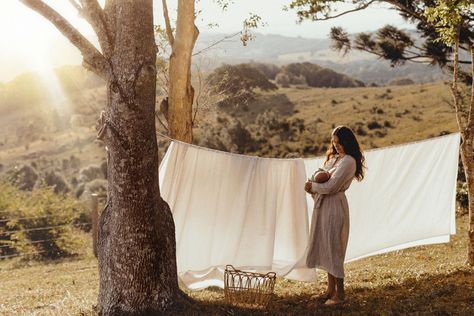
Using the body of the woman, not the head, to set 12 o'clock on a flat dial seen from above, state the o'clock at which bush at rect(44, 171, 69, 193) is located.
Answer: The bush is roughly at 2 o'clock from the woman.

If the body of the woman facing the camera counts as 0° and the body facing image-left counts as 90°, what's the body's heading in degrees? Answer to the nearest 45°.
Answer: approximately 90°

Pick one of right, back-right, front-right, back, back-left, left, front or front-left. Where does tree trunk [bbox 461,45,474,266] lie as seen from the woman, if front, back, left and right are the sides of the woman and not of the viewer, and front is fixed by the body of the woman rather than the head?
back-right

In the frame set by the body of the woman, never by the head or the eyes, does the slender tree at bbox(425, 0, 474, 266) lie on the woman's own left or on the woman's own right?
on the woman's own right

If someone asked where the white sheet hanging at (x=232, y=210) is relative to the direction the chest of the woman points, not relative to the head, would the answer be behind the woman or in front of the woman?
in front

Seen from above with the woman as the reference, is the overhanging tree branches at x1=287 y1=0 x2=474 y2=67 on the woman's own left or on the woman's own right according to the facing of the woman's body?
on the woman's own right

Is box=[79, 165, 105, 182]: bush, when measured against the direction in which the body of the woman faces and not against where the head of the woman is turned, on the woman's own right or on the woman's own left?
on the woman's own right

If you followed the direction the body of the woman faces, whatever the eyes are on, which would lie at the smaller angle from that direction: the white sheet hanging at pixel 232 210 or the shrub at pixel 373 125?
the white sheet hanging

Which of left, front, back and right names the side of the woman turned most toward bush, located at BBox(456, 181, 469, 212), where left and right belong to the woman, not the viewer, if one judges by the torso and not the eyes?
right

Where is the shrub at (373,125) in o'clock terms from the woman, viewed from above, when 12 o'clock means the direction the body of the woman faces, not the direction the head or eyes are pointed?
The shrub is roughly at 3 o'clock from the woman.

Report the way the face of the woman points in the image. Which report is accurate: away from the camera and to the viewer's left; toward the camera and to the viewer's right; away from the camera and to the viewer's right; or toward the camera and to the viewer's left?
toward the camera and to the viewer's left
